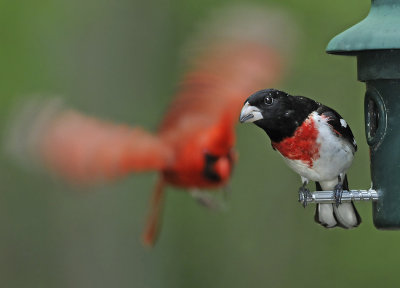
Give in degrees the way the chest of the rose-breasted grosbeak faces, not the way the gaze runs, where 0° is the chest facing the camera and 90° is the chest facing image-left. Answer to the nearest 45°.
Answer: approximately 45°

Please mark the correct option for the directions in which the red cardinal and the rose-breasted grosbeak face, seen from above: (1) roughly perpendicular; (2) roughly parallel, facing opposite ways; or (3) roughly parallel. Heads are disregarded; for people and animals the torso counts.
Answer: roughly perpendicular

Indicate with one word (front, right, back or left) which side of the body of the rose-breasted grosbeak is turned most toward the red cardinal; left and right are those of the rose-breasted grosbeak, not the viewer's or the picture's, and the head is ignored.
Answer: right

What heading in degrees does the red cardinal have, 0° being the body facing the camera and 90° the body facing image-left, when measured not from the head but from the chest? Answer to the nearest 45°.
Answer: approximately 315°
